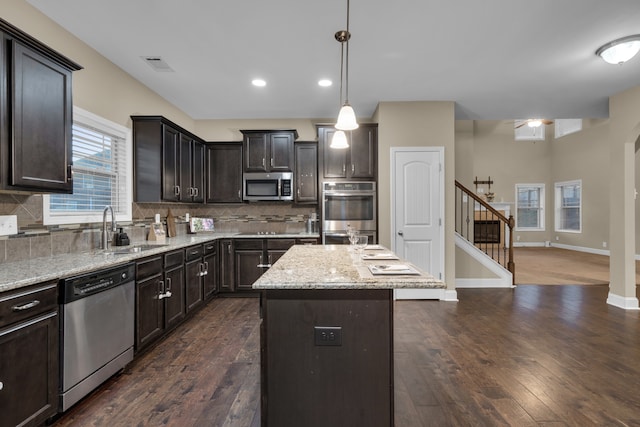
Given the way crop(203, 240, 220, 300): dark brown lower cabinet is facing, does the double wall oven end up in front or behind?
in front

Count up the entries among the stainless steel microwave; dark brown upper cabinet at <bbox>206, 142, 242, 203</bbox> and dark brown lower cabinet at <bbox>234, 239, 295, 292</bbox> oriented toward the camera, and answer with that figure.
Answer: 3

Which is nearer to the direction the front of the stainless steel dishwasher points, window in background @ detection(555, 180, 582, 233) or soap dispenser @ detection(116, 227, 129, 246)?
the window in background

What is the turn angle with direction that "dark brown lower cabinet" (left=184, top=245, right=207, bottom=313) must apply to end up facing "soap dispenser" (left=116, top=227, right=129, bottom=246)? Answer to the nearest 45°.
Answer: approximately 90° to its right

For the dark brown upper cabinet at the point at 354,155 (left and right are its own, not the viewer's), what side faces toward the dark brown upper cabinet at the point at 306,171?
right

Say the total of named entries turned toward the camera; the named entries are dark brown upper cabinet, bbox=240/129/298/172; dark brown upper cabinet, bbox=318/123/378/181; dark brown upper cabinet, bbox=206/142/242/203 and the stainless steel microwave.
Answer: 4

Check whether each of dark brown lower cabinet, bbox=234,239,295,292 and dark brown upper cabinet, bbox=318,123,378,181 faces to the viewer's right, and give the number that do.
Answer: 0

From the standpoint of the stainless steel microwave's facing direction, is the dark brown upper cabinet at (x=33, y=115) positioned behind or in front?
in front

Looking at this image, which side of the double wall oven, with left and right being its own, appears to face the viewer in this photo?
front

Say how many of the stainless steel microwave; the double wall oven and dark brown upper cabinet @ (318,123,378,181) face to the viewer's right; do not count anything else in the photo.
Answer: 0

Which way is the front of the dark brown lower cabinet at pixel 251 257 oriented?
toward the camera

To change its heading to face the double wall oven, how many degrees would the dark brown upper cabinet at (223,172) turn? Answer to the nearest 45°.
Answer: approximately 45° to its left

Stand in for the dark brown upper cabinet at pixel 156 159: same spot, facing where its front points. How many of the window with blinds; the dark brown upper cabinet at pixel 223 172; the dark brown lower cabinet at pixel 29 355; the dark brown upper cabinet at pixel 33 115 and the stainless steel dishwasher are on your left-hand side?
1

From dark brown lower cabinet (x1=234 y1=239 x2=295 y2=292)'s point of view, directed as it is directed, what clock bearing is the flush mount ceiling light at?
The flush mount ceiling light is roughly at 10 o'clock from the dark brown lower cabinet.

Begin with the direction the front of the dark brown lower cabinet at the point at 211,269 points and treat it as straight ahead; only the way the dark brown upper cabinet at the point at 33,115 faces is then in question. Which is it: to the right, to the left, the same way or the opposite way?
the same way

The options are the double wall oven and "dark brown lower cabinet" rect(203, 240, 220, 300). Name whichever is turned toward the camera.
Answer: the double wall oven
